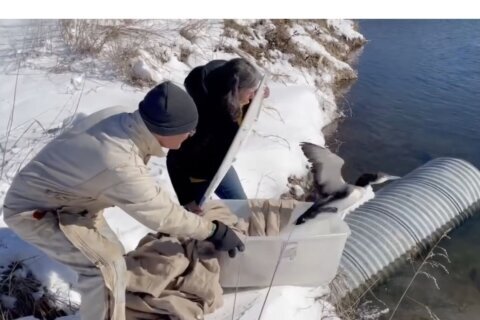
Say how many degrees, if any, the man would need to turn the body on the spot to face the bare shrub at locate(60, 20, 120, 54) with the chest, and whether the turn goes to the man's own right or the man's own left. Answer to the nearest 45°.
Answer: approximately 90° to the man's own left

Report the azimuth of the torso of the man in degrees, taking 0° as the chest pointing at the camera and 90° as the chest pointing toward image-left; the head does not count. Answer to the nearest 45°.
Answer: approximately 270°

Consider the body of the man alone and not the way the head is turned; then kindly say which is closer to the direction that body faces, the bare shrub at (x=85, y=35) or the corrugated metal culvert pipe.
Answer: the corrugated metal culvert pipe

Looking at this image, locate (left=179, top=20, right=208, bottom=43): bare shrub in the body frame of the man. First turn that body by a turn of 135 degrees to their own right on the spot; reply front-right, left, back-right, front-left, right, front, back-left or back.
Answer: back-right

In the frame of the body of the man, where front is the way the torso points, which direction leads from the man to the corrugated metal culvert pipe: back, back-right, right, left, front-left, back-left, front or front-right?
front-left
